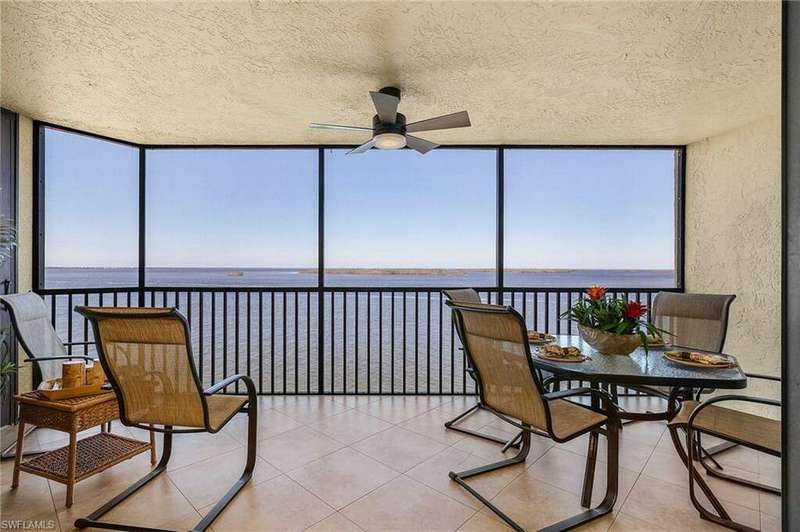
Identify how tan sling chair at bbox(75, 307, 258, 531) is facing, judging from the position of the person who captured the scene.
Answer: facing away from the viewer and to the right of the viewer

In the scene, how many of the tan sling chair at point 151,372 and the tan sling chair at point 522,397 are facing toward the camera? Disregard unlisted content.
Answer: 0

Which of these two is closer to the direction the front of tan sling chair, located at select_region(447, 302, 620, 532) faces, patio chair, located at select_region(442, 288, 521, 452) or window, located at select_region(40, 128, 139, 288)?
the patio chair

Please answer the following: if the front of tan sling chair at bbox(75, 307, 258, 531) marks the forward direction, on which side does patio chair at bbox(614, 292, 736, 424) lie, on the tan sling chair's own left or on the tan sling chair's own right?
on the tan sling chair's own right

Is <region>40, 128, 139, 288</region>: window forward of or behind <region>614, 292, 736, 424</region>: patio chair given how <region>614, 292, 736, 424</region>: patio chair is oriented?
forward

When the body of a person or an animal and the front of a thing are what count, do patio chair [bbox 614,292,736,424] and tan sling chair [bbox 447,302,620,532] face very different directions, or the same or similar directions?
very different directions

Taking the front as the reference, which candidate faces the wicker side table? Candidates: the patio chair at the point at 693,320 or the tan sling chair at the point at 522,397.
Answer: the patio chair

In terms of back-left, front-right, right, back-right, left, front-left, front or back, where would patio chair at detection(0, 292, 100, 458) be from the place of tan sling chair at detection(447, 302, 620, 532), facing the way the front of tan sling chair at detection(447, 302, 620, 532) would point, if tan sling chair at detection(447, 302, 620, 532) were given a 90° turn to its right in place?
back-right

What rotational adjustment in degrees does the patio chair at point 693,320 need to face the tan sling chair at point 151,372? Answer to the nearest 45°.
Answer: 0° — it already faces it

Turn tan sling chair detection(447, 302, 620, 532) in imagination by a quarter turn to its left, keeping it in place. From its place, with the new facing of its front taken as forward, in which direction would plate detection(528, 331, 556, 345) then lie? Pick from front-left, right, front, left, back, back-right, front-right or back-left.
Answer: front-right

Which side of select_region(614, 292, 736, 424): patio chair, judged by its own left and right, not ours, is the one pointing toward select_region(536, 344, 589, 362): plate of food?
front

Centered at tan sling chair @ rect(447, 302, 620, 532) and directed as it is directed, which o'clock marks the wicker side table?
The wicker side table is roughly at 7 o'clock from the tan sling chair.

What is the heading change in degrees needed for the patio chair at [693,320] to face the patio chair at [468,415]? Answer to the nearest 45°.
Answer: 0° — it already faces it

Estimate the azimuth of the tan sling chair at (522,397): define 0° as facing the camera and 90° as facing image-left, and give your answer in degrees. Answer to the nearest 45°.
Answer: approximately 225°

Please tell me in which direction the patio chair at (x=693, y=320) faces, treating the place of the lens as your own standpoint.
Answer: facing the viewer and to the left of the viewer
